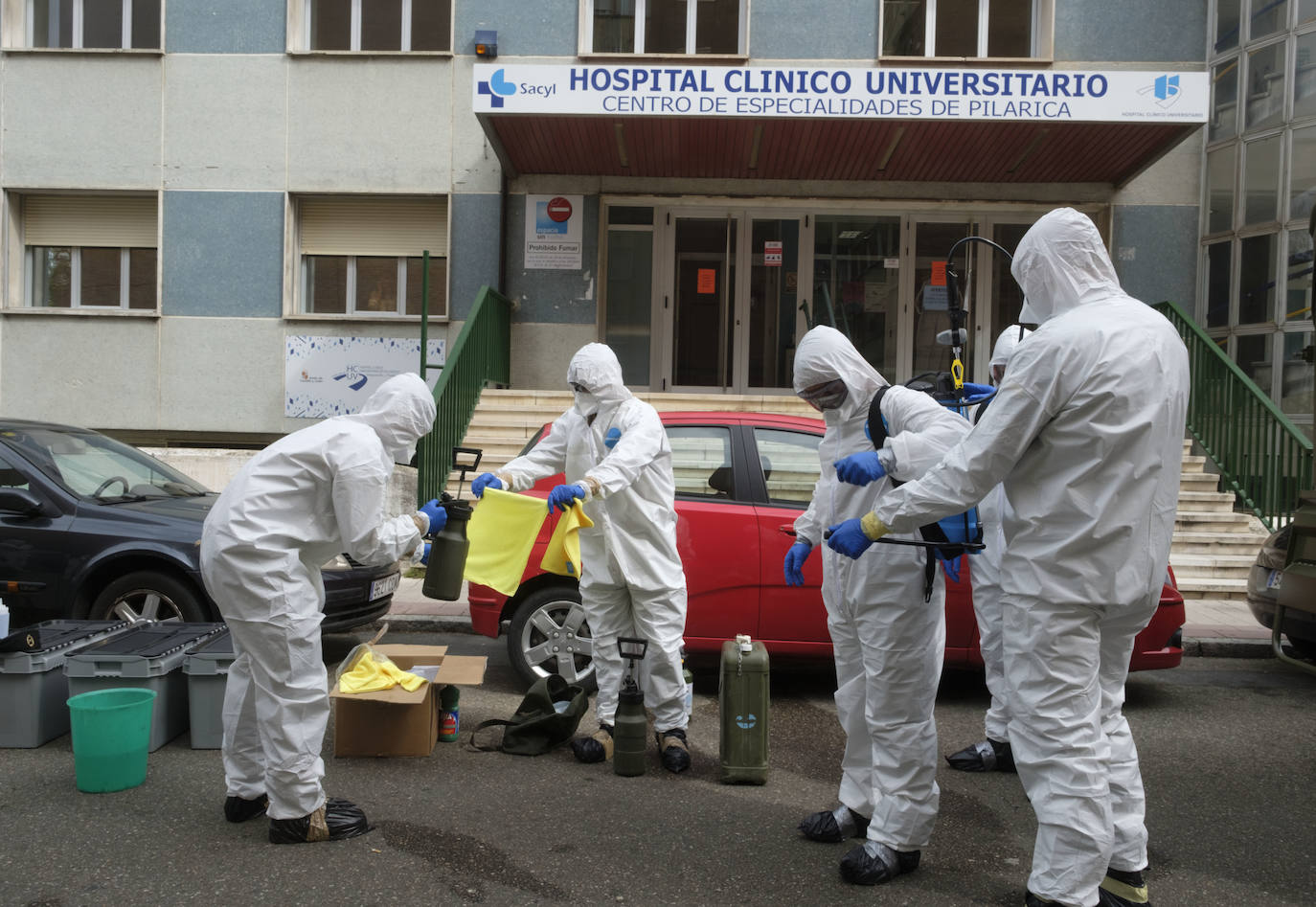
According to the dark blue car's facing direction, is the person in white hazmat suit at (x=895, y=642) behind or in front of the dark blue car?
in front

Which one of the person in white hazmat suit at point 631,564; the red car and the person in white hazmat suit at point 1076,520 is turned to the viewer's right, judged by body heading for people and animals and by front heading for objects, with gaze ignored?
the red car

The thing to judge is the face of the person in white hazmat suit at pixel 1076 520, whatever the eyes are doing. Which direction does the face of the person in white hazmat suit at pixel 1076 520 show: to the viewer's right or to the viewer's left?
to the viewer's left

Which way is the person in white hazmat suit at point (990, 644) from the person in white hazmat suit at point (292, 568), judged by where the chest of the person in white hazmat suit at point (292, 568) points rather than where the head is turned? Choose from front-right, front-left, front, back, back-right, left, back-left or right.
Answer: front

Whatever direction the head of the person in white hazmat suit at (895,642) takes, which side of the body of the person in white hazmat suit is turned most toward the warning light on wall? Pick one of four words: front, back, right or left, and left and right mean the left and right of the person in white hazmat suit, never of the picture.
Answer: right

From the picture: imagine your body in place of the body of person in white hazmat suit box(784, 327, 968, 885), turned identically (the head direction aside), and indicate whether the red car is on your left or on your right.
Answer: on your right

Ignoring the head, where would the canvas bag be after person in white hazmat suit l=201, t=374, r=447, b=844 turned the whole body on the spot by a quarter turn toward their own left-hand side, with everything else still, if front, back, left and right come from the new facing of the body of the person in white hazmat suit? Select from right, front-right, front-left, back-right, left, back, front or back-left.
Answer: front-right

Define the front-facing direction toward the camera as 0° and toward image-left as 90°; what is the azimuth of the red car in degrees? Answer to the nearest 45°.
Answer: approximately 270°

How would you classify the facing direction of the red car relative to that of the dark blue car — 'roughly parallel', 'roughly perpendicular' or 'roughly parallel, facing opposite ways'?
roughly parallel

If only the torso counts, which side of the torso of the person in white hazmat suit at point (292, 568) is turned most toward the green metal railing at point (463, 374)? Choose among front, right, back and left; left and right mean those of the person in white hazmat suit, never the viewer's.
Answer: left

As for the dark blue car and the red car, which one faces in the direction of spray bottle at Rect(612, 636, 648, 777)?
the dark blue car

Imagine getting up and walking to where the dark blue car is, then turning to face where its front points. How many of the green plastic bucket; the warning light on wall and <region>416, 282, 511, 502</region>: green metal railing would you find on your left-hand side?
2

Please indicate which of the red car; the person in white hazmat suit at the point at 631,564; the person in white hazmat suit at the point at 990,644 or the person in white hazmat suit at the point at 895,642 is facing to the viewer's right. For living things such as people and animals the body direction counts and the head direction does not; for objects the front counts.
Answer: the red car

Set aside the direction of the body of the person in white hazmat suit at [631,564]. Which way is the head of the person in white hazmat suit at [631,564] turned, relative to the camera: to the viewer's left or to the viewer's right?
to the viewer's left

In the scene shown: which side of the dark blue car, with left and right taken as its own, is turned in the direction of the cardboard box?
front

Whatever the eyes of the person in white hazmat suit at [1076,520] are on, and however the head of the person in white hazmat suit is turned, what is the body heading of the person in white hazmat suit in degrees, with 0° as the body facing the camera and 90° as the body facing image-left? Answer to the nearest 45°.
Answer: approximately 135°
